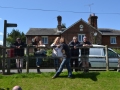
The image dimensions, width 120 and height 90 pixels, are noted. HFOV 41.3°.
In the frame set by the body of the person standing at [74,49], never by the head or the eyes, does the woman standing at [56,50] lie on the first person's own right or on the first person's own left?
on the first person's own right

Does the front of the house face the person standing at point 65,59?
yes

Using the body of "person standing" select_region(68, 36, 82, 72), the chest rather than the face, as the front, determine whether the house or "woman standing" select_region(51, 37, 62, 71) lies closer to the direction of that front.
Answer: the woman standing

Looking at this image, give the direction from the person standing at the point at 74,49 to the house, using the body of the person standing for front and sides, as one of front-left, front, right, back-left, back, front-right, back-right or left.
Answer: back

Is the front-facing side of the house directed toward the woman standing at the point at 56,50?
yes

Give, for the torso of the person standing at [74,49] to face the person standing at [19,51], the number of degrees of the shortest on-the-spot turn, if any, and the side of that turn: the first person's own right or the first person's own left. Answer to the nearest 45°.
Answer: approximately 90° to the first person's own right

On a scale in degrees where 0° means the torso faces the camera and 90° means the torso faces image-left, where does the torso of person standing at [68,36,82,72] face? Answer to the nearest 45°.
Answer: approximately 0°
